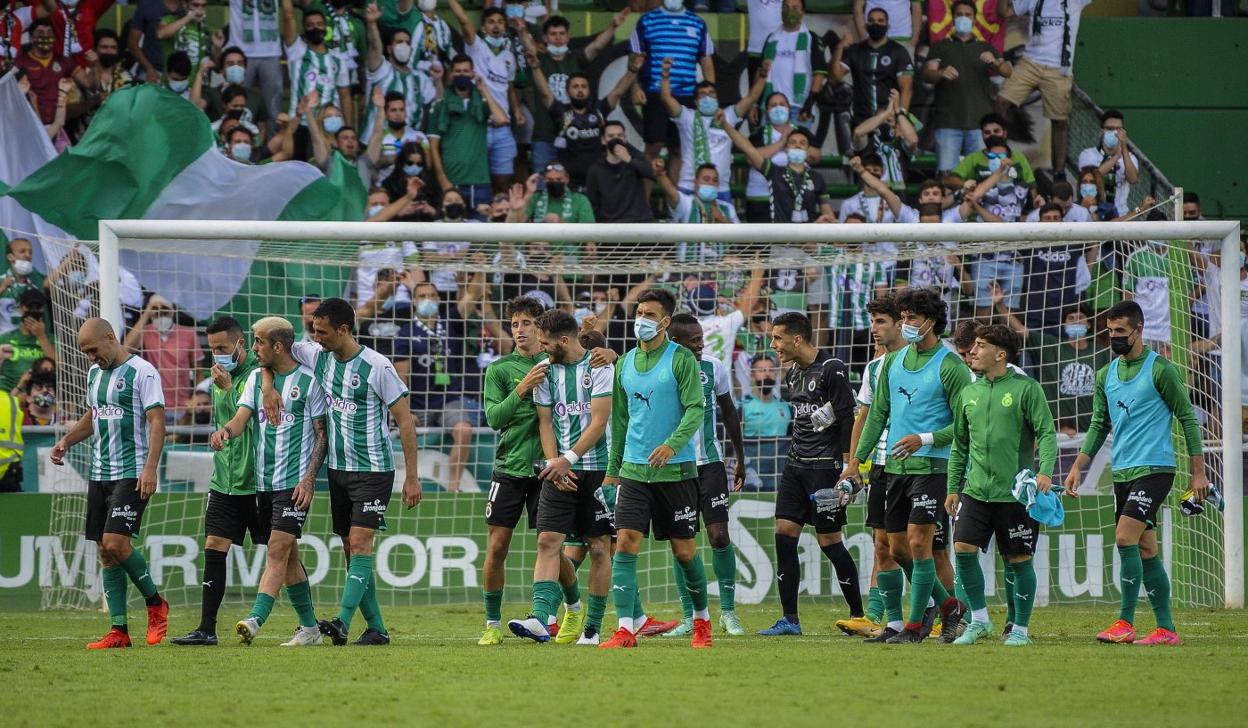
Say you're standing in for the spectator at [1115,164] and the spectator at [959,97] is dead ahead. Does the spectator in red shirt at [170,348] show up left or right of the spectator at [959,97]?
left

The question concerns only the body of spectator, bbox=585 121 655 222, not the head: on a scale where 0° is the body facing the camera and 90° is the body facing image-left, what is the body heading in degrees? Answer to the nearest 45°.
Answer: approximately 0°

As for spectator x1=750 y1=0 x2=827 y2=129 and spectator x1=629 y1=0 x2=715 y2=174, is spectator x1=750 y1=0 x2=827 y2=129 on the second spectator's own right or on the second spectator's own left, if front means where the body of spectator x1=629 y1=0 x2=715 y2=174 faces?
on the second spectator's own left
